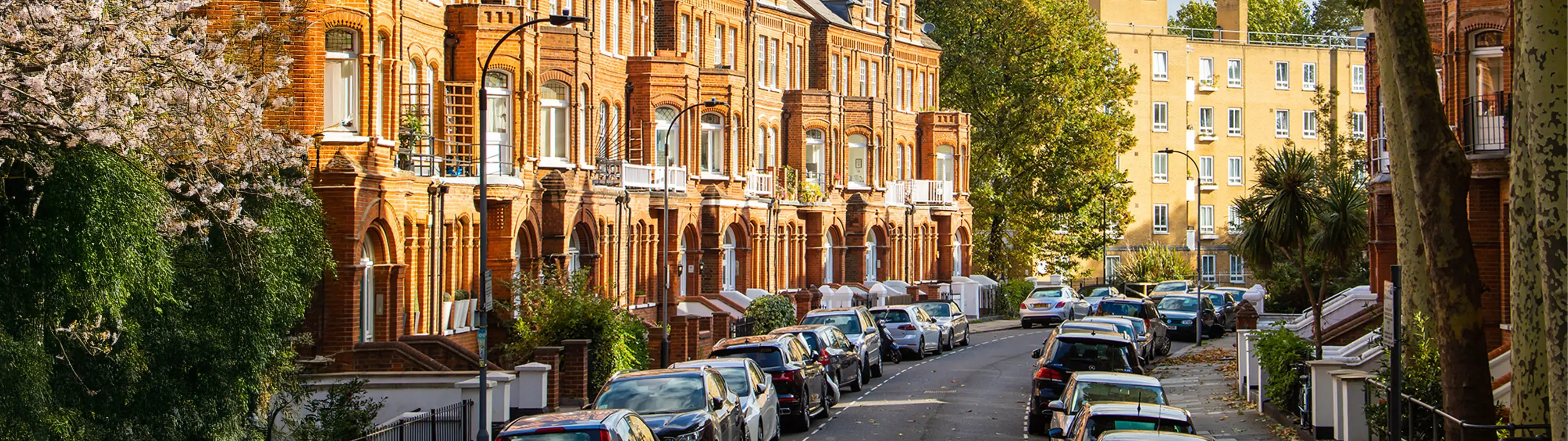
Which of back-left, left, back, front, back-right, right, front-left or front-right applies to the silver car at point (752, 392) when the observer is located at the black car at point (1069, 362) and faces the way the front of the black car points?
back-left

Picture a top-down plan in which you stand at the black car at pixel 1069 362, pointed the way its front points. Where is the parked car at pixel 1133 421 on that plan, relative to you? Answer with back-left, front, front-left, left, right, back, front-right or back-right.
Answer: back

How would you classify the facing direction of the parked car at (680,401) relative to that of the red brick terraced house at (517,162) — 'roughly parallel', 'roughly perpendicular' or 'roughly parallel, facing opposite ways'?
roughly perpendicular

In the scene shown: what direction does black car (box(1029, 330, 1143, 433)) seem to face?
away from the camera

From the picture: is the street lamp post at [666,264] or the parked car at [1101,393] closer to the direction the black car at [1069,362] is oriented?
the street lamp post

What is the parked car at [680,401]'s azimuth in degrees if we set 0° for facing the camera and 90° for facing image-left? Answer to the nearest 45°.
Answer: approximately 45°
